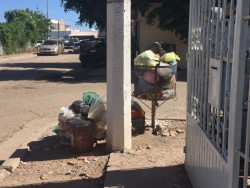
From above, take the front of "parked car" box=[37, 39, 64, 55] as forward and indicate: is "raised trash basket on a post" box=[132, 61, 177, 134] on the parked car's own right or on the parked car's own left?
on the parked car's own left

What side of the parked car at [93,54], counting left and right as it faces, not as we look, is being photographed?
back

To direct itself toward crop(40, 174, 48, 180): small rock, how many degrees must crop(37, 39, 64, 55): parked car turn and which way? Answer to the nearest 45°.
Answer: approximately 45° to its left

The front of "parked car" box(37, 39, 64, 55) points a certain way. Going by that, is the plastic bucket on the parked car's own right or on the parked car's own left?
on the parked car's own left

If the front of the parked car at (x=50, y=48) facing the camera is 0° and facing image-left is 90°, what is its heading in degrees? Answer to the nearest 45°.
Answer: approximately 45°

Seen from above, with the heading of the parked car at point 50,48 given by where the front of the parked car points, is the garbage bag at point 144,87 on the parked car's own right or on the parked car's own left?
on the parked car's own left

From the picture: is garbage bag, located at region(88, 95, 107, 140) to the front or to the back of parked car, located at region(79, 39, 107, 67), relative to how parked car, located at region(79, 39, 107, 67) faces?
to the back

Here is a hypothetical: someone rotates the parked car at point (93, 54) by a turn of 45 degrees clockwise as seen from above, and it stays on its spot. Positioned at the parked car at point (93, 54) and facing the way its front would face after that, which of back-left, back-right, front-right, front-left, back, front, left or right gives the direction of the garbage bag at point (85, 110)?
back-right

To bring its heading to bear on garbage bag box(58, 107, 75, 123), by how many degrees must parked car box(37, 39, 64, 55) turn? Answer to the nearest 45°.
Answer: approximately 45° to its left

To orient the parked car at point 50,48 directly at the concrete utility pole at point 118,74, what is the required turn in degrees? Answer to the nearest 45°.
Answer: approximately 45° to its left

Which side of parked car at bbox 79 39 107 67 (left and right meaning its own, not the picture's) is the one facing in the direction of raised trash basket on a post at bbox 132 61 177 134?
back

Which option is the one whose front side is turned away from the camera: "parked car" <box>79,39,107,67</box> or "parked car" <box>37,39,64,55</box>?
"parked car" <box>79,39,107,67</box>

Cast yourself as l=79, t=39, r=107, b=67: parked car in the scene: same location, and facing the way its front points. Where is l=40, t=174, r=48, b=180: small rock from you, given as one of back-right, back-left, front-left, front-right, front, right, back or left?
back

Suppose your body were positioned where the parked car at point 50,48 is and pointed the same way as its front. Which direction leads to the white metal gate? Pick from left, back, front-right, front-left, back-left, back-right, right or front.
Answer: front-left
